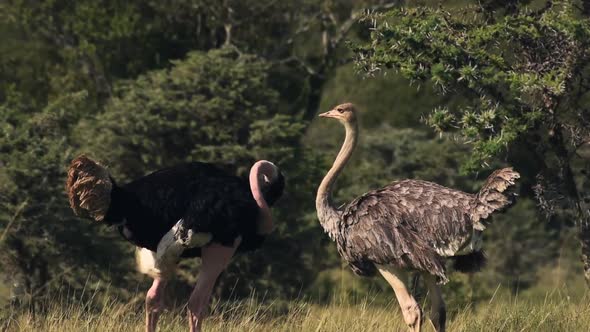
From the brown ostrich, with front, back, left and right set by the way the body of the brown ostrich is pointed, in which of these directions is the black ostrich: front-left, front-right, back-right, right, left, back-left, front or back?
front

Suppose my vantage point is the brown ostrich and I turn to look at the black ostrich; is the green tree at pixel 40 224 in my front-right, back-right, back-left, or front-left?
front-right

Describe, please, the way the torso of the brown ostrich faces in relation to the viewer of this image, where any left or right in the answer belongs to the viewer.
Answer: facing to the left of the viewer

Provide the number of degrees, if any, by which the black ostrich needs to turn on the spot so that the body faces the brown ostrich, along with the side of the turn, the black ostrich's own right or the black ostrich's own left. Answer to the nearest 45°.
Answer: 0° — it already faces it

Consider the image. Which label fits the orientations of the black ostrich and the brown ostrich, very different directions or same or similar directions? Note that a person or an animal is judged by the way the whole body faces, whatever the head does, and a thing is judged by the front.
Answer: very different directions

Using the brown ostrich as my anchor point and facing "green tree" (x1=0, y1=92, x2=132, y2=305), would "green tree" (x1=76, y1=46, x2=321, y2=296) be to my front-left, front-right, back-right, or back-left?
front-right

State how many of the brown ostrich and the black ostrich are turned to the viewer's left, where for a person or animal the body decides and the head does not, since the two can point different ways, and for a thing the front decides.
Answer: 1

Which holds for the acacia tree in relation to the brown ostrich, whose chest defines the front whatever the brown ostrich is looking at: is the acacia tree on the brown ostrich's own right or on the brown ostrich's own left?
on the brown ostrich's own right

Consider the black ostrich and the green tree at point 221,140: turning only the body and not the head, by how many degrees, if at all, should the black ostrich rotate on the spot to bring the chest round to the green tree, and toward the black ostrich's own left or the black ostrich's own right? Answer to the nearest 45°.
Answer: approximately 90° to the black ostrich's own left

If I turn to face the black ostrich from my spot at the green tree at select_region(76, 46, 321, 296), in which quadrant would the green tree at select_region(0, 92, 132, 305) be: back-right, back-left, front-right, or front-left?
front-right

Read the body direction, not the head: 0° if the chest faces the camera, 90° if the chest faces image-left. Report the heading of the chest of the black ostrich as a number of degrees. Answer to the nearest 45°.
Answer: approximately 270°
